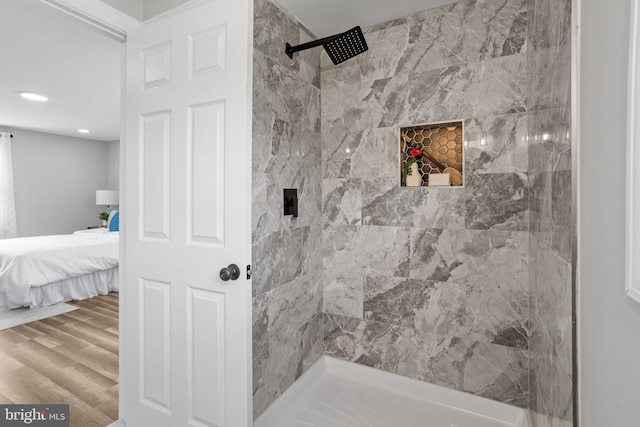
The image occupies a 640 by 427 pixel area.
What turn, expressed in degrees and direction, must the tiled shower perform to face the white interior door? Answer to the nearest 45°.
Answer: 0° — it already faces it

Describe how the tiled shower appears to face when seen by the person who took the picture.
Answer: facing the viewer and to the left of the viewer

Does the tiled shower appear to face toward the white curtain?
no

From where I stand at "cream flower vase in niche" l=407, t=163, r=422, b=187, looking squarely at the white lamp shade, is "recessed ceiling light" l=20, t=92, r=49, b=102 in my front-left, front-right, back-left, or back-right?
front-left

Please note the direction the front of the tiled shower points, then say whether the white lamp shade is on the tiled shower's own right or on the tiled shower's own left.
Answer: on the tiled shower's own right

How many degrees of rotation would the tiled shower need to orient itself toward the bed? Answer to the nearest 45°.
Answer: approximately 45° to its right
